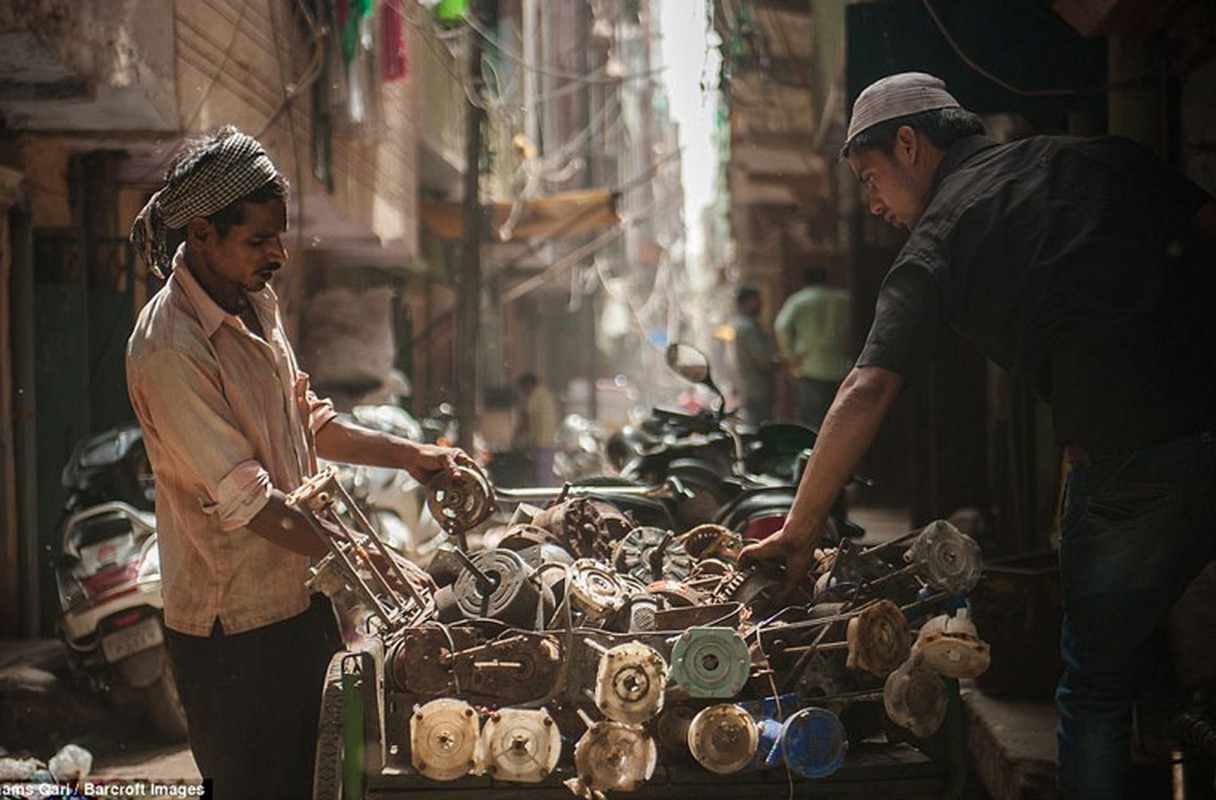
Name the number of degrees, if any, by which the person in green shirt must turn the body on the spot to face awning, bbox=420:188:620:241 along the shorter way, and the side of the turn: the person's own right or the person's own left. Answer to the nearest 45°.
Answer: approximately 45° to the person's own left

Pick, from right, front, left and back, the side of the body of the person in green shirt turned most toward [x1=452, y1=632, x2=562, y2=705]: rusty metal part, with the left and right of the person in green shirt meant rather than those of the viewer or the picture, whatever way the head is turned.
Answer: back

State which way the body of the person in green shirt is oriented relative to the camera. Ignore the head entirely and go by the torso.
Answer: away from the camera

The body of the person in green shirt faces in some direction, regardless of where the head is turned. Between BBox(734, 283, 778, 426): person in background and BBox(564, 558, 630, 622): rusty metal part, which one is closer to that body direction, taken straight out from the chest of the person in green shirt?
the person in background

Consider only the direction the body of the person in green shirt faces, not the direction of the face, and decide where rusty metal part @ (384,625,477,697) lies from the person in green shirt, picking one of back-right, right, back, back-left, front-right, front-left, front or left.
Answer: back

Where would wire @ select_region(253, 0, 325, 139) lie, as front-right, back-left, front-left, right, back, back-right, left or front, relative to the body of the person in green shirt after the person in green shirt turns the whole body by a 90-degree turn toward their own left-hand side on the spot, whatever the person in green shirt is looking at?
front-left

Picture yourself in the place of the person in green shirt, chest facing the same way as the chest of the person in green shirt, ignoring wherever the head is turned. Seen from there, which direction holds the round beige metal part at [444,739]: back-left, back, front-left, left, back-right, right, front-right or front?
back

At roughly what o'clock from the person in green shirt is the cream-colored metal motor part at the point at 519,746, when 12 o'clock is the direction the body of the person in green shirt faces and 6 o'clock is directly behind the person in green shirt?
The cream-colored metal motor part is roughly at 6 o'clock from the person in green shirt.

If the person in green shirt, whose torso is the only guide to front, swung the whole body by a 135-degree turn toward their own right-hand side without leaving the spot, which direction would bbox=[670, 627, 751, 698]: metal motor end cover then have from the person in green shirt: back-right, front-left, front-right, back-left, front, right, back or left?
front-right

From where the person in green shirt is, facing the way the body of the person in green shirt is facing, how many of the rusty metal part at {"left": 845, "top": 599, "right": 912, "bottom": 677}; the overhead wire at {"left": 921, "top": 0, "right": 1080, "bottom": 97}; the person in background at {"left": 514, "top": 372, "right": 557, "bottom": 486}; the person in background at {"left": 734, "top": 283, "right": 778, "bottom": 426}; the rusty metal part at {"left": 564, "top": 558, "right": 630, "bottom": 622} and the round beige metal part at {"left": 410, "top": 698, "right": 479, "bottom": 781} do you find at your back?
4

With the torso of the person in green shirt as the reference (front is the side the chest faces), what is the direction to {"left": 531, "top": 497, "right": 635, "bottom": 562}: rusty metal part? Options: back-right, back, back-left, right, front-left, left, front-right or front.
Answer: back

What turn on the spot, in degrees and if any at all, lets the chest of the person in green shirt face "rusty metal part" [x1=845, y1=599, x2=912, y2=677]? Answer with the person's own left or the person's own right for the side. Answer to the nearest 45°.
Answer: approximately 180°

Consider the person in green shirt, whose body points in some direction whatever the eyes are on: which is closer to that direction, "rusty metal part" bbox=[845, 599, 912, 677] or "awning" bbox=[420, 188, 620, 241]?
the awning

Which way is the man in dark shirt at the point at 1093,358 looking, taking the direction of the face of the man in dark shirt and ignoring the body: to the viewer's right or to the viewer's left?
to the viewer's left

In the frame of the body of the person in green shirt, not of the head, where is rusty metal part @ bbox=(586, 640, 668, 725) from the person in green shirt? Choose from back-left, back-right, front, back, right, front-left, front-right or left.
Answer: back

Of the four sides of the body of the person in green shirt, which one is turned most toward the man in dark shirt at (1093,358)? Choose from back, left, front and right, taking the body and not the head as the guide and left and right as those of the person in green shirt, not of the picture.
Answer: back

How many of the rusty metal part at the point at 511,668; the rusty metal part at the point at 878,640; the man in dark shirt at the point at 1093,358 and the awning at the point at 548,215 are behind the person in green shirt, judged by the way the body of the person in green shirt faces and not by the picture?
3
